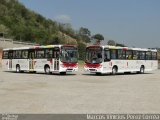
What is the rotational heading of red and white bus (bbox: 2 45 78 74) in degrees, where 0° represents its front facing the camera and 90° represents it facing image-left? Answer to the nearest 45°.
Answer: approximately 315°

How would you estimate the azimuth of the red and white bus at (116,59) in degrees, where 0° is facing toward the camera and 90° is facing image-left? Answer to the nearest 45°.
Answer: approximately 45°
